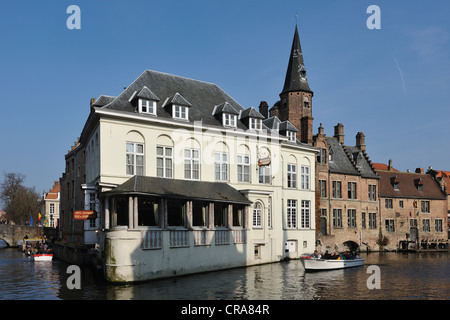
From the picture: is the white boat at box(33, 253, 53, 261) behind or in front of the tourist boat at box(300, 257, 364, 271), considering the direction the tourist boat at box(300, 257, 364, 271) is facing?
in front

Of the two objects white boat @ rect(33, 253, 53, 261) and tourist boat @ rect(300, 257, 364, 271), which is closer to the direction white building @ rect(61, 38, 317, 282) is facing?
the tourist boat

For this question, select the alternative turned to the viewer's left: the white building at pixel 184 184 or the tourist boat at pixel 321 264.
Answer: the tourist boat

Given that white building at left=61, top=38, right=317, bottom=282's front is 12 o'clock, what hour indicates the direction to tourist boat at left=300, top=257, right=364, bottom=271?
The tourist boat is roughly at 11 o'clock from the white building.

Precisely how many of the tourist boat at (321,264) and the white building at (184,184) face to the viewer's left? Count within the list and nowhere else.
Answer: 1

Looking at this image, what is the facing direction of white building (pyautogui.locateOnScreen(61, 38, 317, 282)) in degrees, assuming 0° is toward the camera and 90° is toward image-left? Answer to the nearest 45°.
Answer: approximately 315°

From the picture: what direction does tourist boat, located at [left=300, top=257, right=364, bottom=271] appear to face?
to the viewer's left
